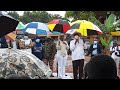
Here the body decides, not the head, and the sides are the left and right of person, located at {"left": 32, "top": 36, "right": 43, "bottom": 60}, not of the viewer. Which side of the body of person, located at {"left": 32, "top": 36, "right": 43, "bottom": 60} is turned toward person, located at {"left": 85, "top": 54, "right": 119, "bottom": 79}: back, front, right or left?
front

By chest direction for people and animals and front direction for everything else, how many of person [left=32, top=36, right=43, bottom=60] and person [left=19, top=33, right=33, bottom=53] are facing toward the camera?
2

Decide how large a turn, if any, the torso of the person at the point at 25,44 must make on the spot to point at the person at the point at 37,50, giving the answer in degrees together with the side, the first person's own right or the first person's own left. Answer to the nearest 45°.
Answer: approximately 90° to the first person's own left

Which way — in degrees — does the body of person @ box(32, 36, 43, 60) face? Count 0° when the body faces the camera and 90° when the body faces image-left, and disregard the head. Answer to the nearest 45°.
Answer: approximately 0°

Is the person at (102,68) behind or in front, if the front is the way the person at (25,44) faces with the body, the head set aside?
in front
